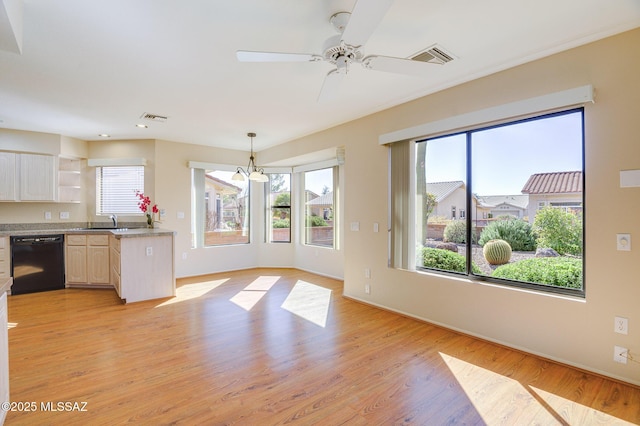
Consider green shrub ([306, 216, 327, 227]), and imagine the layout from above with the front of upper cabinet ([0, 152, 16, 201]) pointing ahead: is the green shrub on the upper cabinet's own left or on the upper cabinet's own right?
on the upper cabinet's own left

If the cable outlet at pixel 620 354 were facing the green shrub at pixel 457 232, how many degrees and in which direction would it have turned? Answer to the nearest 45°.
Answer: approximately 90° to its right

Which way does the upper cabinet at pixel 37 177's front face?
toward the camera

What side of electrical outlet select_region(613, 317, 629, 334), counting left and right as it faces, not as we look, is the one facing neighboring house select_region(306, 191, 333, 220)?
right

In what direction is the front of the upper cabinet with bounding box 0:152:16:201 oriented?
toward the camera

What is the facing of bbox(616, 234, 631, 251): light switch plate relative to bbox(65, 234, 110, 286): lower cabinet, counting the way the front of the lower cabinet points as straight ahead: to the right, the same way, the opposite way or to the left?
to the right

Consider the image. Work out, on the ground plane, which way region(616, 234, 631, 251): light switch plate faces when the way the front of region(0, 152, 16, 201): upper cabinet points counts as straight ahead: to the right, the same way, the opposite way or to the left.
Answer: to the right
